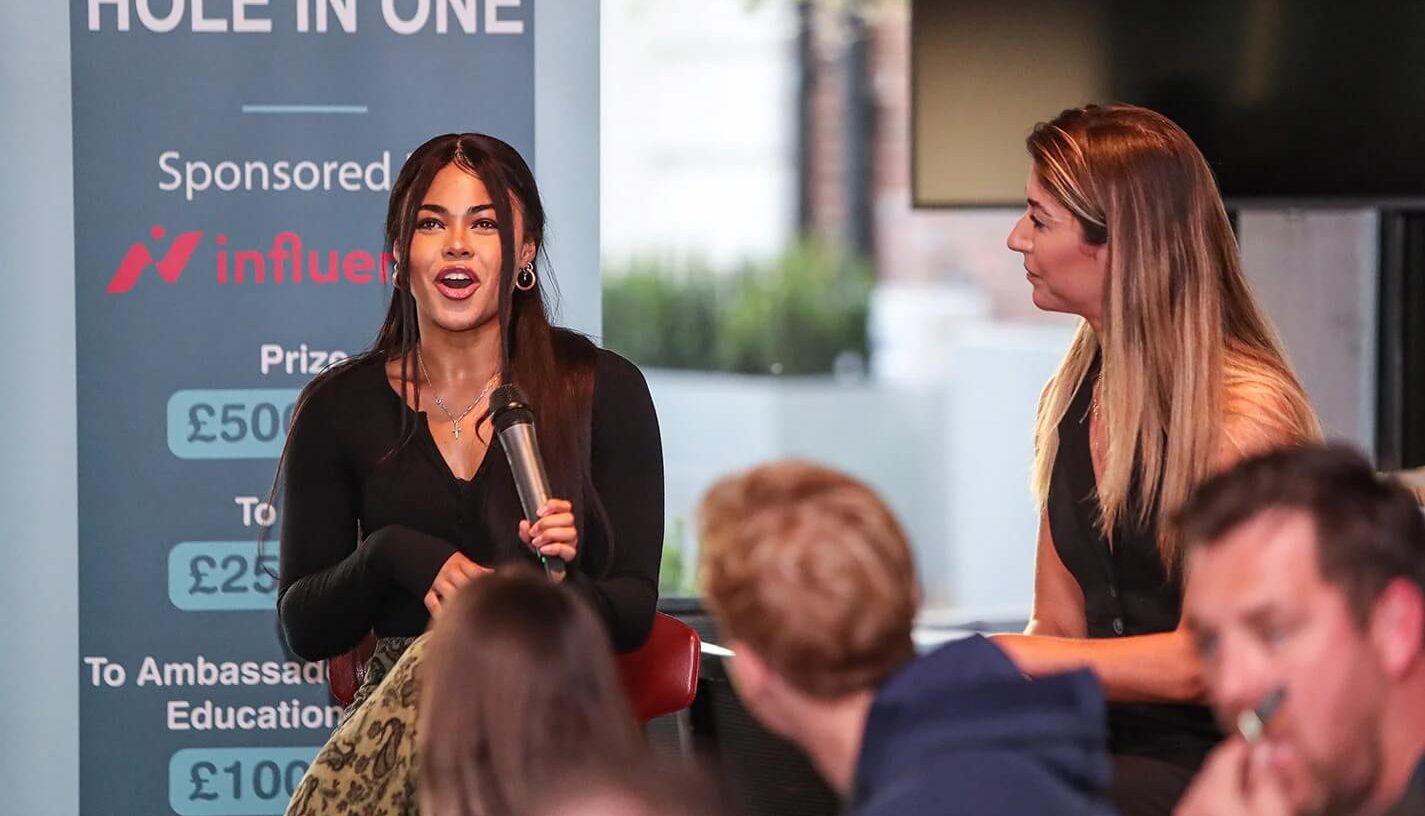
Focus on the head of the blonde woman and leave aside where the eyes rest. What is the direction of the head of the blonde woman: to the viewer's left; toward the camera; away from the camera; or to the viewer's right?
to the viewer's left

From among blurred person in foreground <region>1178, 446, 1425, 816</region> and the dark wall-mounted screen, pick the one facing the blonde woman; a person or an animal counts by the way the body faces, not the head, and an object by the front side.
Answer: the dark wall-mounted screen

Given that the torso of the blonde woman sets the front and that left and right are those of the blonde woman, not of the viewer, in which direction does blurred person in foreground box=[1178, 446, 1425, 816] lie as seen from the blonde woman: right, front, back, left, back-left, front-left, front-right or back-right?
front-left

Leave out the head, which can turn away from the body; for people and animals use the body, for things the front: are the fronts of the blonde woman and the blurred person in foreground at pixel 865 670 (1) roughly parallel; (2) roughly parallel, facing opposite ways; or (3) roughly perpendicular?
roughly perpendicular

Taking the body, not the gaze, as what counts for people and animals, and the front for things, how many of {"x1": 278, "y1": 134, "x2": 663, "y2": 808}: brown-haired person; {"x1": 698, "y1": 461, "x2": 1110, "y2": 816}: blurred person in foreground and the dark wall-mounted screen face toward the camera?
2

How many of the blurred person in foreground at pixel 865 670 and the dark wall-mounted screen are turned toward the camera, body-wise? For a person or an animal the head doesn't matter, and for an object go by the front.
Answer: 1

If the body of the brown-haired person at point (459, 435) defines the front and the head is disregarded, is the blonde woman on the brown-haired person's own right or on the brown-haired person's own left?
on the brown-haired person's own left

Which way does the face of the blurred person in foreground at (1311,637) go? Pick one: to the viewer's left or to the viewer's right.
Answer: to the viewer's left

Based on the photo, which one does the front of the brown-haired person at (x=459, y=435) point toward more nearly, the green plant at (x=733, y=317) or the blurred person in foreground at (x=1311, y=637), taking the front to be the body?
the blurred person in foreground

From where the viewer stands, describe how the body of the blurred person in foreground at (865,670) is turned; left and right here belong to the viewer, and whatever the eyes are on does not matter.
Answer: facing away from the viewer and to the left of the viewer

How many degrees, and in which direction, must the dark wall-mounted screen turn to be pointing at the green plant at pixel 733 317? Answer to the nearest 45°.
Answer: approximately 135° to its right

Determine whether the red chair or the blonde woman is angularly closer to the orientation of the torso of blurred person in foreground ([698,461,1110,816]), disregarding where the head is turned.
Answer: the red chair

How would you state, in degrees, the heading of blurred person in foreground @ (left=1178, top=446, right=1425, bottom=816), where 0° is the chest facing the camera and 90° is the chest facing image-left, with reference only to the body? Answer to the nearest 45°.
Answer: approximately 45°
